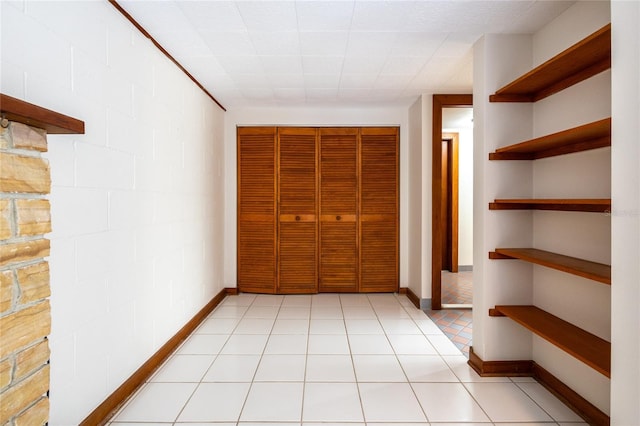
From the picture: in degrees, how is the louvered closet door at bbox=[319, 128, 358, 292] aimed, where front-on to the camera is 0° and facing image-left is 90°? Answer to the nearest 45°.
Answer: approximately 0°

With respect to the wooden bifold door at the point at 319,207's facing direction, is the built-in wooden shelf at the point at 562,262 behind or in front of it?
in front

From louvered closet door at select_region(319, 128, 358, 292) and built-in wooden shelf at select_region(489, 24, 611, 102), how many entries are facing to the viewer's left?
1

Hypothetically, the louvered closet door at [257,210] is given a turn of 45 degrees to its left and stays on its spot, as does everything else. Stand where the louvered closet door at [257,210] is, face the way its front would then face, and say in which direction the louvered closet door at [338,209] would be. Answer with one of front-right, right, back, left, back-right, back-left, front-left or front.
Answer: front-left

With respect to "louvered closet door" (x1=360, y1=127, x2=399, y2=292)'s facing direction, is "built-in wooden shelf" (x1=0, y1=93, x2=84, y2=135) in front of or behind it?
in front

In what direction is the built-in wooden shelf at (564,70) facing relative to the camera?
to the viewer's left

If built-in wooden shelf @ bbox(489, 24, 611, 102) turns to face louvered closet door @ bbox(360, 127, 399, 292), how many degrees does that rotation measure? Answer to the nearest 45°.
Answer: approximately 45° to its right

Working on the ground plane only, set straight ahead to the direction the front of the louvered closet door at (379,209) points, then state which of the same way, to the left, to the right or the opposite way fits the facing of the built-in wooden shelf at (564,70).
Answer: to the right
